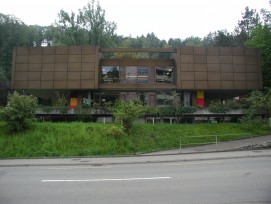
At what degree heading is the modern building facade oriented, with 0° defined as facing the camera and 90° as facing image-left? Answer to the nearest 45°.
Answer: approximately 0°

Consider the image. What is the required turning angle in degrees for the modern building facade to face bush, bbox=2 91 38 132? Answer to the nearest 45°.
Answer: approximately 45° to its right

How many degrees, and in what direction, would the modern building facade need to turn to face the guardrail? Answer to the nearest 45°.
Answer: approximately 45° to its left

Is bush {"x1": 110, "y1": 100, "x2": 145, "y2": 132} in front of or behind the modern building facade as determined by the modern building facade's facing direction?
in front
